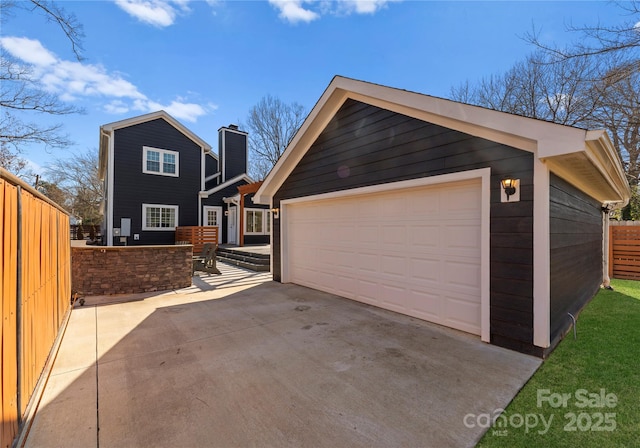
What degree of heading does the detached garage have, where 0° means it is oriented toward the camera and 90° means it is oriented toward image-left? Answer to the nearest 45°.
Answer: approximately 45°

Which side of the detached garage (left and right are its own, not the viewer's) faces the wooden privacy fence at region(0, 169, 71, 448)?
front

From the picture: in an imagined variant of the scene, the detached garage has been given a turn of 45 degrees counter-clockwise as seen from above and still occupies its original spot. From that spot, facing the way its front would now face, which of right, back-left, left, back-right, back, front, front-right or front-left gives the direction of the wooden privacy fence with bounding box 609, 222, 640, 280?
back-left

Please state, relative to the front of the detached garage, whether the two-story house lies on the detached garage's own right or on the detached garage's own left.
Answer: on the detached garage's own right

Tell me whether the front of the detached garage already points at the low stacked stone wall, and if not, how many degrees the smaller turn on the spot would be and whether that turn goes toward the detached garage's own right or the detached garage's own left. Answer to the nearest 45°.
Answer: approximately 45° to the detached garage's own right

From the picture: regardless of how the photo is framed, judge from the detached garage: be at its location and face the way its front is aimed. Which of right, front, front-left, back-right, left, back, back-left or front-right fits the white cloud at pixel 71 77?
front-right

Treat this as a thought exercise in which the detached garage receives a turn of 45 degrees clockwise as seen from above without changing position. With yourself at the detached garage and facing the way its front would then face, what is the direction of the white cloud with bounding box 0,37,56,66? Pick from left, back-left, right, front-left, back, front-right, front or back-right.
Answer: front
